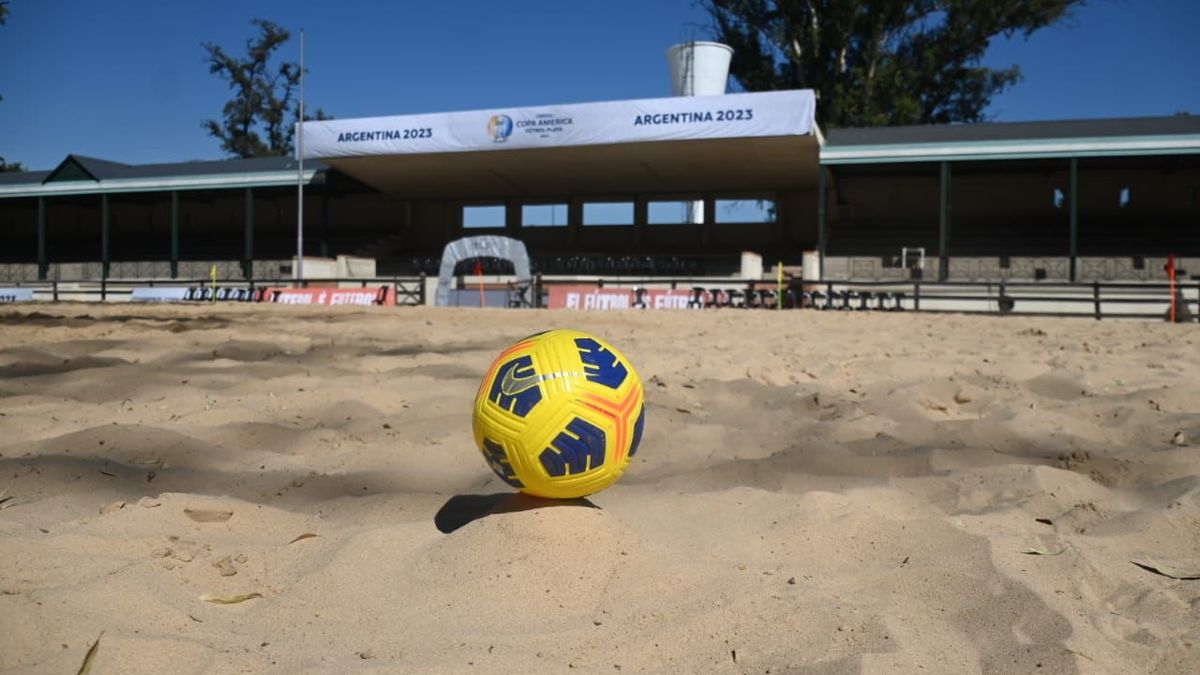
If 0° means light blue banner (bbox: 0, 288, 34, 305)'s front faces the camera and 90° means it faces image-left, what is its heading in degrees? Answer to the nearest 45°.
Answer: approximately 0°

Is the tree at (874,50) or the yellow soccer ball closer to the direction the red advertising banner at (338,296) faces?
the yellow soccer ball

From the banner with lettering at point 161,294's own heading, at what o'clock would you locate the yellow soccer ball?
The yellow soccer ball is roughly at 12 o'clock from the banner with lettering.

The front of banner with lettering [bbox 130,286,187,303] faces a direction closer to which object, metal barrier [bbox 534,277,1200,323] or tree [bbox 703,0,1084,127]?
the metal barrier

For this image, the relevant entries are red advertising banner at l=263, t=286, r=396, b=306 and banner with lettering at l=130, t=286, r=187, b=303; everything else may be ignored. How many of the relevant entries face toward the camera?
2

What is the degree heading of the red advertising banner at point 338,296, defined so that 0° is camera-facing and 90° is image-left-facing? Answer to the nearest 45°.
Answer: approximately 0°

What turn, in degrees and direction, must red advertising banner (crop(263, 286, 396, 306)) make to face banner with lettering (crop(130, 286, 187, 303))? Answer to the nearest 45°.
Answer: approximately 135° to its right
